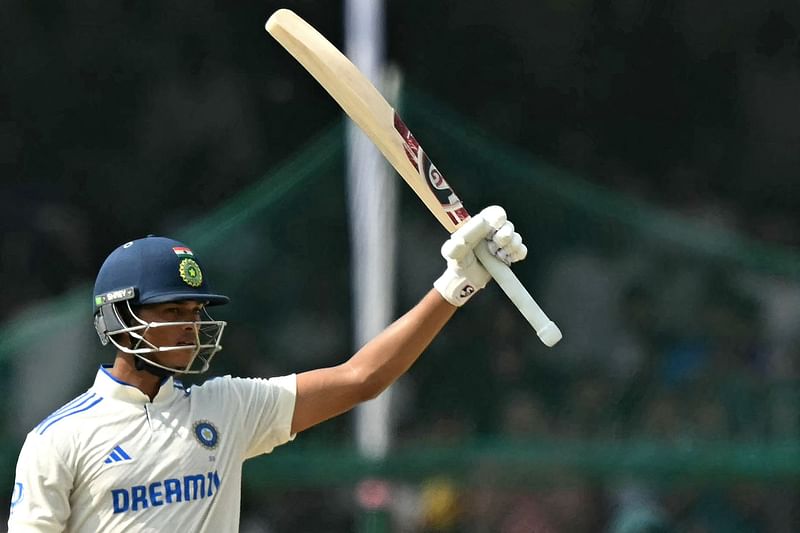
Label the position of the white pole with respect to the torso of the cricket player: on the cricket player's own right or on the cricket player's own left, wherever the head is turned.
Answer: on the cricket player's own left

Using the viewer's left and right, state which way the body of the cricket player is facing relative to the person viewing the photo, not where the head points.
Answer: facing the viewer and to the right of the viewer
